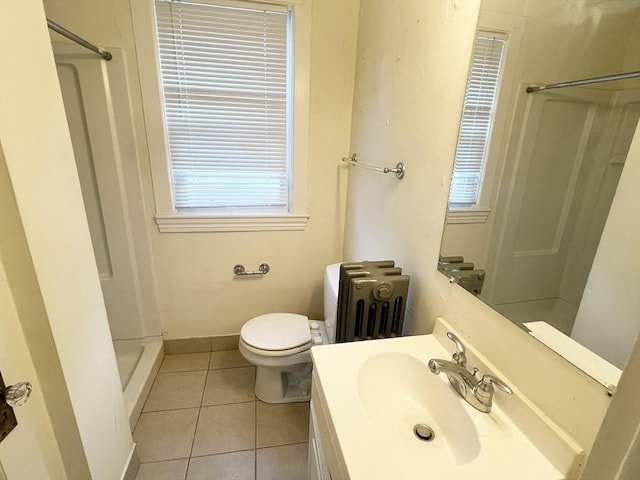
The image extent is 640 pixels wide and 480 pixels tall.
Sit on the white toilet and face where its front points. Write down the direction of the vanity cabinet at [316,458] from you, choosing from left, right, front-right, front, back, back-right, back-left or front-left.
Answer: left

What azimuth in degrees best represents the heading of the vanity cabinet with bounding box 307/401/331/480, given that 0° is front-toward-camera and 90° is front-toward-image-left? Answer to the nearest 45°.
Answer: approximately 90°

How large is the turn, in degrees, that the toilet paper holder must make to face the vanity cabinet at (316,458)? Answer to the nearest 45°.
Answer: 0° — it already faces it

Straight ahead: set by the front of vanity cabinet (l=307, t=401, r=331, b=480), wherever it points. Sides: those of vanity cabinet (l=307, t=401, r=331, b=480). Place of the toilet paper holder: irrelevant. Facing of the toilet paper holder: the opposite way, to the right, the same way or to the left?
to the left

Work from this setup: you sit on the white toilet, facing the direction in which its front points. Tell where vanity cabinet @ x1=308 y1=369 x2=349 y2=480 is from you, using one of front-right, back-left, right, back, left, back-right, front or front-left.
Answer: left

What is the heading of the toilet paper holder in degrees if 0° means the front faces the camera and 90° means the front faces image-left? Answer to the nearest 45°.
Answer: approximately 0°

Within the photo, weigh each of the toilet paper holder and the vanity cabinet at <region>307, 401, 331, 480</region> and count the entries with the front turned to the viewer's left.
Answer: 1

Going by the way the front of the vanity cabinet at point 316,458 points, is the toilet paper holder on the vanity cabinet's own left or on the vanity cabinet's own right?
on the vanity cabinet's own right
